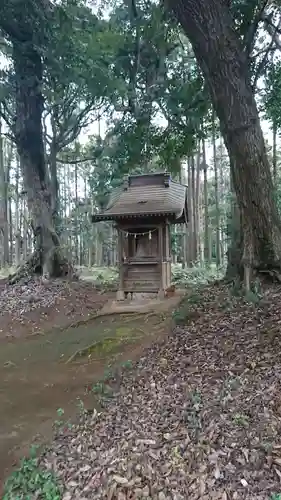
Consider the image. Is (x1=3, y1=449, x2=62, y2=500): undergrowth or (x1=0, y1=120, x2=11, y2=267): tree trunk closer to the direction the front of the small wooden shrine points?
the undergrowth

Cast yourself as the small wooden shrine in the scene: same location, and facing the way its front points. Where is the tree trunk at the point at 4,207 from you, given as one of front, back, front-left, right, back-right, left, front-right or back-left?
back-right

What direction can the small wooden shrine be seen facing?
toward the camera

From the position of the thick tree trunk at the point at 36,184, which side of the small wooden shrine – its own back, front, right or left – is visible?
right

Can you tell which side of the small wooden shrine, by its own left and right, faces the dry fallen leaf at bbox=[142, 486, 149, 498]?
front

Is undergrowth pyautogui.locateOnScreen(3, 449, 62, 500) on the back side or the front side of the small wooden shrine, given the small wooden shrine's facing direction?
on the front side

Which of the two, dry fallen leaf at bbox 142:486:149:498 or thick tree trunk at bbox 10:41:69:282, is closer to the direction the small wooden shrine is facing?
the dry fallen leaf
